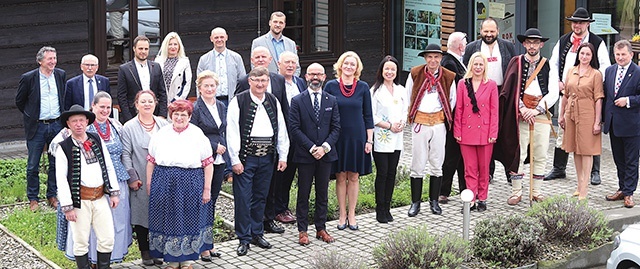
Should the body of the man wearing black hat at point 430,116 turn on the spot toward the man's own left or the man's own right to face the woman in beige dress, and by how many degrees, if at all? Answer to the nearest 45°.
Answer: approximately 90° to the man's own left

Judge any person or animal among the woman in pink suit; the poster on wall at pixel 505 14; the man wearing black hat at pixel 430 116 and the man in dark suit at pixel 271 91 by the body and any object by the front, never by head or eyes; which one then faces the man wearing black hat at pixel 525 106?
the poster on wall

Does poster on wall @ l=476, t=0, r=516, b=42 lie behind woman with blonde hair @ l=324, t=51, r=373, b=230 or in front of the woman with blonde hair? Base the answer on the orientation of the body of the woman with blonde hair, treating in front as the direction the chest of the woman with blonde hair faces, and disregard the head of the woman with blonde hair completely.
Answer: behind
